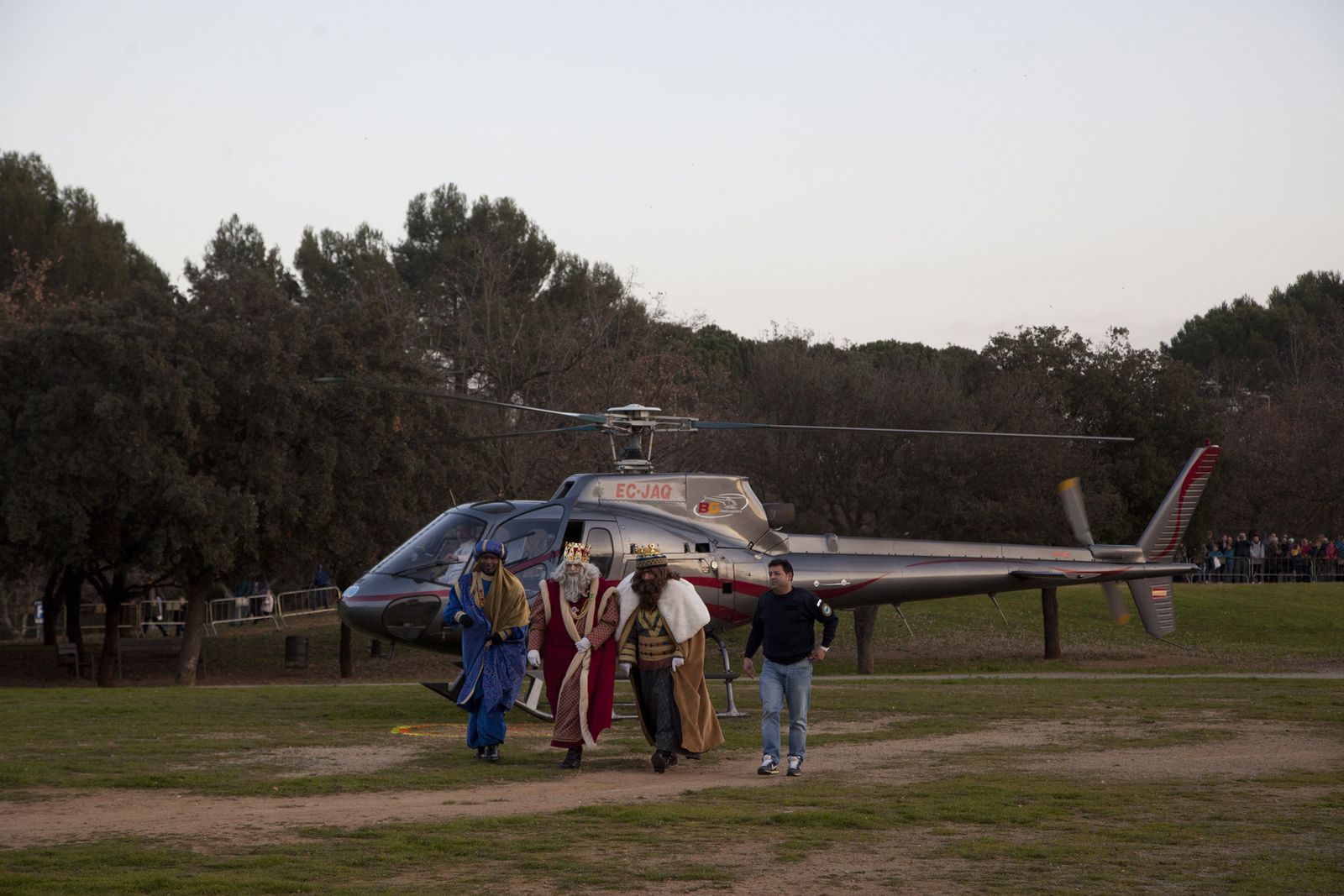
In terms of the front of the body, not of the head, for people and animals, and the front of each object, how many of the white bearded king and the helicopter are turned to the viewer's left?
1

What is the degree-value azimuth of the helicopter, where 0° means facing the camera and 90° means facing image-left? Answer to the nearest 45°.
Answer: approximately 90°

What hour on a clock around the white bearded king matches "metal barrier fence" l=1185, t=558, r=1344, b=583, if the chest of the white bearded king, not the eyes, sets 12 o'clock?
The metal barrier fence is roughly at 7 o'clock from the white bearded king.

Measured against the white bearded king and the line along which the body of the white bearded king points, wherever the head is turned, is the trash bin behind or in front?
behind

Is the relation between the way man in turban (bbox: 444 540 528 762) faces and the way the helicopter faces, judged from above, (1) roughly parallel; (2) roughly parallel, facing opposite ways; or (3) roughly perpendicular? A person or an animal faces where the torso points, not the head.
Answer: roughly perpendicular

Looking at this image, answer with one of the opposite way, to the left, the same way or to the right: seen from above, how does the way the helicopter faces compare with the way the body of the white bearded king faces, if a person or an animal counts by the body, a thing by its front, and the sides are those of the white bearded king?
to the right

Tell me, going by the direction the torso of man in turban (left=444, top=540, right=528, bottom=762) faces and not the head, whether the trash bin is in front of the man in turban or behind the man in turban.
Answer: behind

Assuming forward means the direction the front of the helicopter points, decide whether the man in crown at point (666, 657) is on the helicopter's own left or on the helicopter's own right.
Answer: on the helicopter's own left

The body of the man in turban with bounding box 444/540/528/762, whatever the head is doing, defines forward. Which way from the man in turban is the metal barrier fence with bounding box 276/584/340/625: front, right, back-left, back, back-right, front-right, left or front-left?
back

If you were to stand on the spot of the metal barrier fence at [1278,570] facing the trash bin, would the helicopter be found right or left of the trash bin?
left
